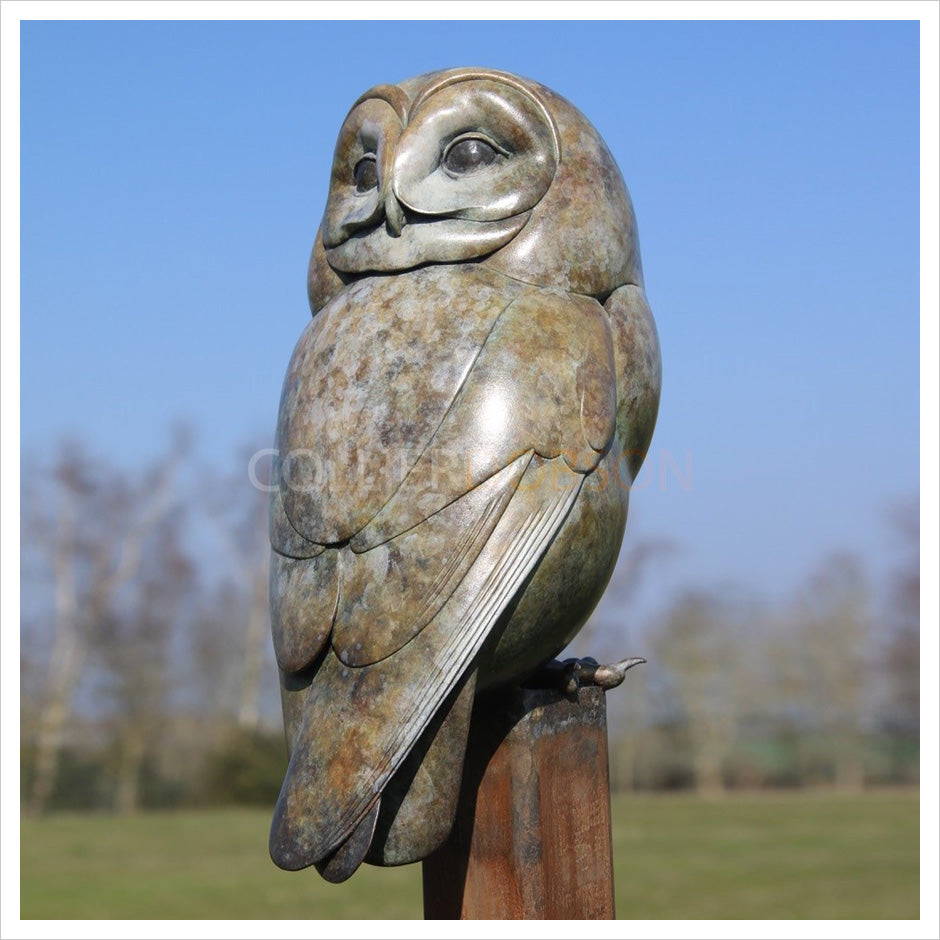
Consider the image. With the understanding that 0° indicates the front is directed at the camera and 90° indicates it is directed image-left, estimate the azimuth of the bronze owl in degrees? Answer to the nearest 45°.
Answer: approximately 225°
